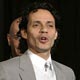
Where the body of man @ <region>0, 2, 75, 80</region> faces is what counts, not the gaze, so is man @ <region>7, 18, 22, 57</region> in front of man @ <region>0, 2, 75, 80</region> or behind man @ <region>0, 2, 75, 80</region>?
behind

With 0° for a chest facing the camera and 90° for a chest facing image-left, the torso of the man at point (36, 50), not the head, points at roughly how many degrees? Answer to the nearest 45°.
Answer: approximately 315°
